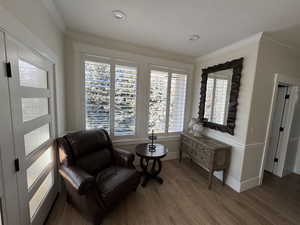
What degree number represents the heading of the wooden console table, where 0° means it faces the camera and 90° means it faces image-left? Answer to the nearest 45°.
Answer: approximately 45°

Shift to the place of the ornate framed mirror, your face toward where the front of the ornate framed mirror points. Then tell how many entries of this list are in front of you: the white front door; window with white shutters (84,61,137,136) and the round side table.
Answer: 3

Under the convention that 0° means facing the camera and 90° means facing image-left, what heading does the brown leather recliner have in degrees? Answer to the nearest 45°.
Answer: approximately 315°

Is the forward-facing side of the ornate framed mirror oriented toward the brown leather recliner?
yes

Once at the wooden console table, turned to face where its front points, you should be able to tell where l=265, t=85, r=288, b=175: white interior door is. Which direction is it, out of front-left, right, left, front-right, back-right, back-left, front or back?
back
